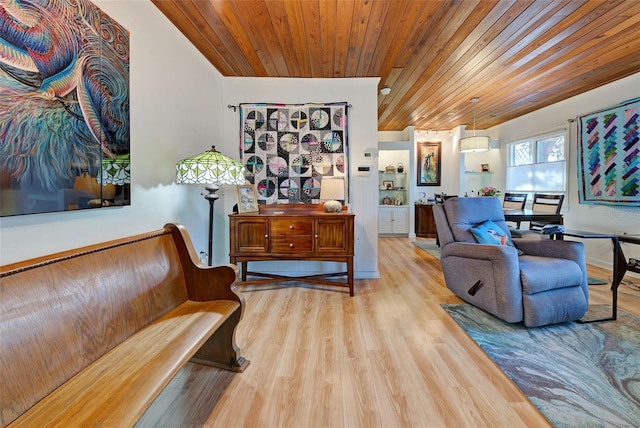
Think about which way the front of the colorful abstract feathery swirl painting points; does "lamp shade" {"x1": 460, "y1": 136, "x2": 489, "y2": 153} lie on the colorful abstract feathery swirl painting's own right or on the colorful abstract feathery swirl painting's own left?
on the colorful abstract feathery swirl painting's own left

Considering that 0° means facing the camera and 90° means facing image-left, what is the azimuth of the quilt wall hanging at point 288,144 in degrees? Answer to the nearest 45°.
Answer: approximately 0°

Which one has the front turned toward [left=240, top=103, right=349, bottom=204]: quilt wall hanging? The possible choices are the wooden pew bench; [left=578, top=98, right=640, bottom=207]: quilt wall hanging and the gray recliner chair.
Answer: [left=578, top=98, right=640, bottom=207]: quilt wall hanging

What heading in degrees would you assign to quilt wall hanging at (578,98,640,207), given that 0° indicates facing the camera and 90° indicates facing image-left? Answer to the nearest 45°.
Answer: approximately 45°

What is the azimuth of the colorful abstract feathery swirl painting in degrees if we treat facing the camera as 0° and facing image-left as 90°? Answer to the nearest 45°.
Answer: approximately 315°

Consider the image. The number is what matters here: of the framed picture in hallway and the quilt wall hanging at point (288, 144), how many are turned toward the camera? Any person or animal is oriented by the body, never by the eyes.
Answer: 2

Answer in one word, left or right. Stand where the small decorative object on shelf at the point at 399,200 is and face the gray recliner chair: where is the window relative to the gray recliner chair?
left

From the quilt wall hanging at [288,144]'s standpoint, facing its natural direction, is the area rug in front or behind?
in front

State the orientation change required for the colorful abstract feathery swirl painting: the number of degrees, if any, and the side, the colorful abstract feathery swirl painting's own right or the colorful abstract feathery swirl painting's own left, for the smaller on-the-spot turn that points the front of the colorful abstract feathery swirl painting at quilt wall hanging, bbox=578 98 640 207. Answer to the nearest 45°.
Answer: approximately 45° to the colorful abstract feathery swirl painting's own left

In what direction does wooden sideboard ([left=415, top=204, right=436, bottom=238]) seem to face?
toward the camera

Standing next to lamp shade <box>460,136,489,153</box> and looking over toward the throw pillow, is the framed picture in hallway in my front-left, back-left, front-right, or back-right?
back-right

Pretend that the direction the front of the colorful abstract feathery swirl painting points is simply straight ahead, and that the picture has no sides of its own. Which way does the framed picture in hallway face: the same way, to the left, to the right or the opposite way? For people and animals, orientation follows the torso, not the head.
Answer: to the right

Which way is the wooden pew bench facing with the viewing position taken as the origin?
facing the viewer and to the right of the viewer
